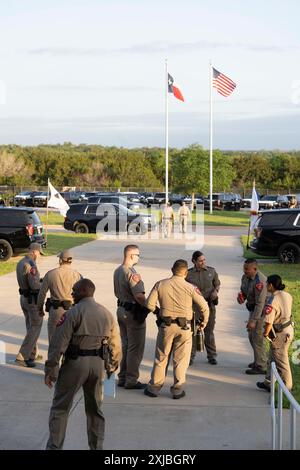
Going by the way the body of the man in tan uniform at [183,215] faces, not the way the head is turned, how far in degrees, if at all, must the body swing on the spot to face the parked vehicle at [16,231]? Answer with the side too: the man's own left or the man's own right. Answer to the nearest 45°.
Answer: approximately 45° to the man's own right

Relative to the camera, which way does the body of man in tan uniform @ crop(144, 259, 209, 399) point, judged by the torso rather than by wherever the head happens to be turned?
away from the camera

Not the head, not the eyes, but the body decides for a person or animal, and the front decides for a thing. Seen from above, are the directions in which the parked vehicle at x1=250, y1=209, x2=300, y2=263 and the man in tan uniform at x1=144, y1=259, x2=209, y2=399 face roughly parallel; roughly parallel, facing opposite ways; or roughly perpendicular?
roughly perpendicular

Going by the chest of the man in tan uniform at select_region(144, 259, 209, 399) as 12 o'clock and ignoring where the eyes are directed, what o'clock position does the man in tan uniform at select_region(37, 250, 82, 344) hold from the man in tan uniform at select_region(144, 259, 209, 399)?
the man in tan uniform at select_region(37, 250, 82, 344) is roughly at 10 o'clock from the man in tan uniform at select_region(144, 259, 209, 399).

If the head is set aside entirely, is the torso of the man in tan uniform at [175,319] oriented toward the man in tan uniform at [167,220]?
yes

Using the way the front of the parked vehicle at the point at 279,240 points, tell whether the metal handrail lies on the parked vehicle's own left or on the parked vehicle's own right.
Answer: on the parked vehicle's own right

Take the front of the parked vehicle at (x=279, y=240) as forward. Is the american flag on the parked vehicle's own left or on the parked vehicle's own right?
on the parked vehicle's own left

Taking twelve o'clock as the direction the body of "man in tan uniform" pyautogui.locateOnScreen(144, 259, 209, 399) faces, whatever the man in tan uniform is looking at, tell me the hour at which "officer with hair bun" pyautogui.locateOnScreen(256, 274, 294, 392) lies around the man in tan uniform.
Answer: The officer with hair bun is roughly at 3 o'clock from the man in tan uniform.
